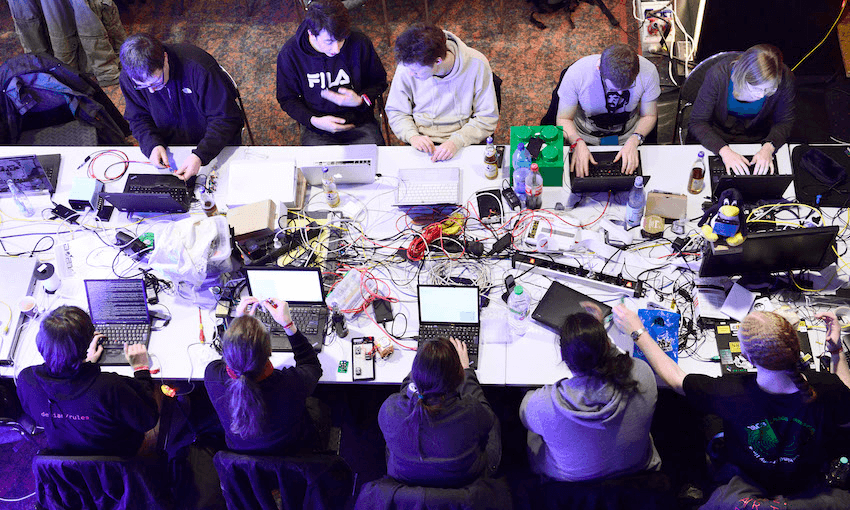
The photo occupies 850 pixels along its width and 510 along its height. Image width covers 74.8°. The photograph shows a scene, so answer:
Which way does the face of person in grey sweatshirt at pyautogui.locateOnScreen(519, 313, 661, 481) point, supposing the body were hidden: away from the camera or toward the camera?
away from the camera

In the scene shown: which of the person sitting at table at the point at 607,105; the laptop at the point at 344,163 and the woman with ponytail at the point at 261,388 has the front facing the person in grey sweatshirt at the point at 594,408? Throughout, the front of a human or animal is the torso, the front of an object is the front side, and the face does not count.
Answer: the person sitting at table

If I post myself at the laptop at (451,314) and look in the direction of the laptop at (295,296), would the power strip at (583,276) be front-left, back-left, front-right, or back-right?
back-right

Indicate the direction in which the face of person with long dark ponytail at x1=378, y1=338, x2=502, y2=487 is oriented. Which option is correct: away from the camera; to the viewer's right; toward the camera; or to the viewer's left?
away from the camera

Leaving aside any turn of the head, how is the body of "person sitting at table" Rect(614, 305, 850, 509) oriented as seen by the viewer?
away from the camera

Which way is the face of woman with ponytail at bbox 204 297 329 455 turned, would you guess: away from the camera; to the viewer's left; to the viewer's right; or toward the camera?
away from the camera

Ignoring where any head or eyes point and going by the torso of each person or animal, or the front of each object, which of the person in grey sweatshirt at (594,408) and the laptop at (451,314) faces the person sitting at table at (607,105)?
the person in grey sweatshirt

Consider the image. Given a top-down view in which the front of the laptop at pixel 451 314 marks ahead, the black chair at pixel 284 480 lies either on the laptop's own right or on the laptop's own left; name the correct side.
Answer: on the laptop's own right

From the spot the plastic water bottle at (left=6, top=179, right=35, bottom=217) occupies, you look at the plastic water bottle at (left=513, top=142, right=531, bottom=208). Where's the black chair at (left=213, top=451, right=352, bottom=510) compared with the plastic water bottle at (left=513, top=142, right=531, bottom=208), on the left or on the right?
right

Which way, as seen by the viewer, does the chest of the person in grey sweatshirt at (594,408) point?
away from the camera

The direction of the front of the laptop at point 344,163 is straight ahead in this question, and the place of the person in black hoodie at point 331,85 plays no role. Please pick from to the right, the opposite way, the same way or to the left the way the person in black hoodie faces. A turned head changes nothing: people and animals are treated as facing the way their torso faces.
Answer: the opposite way
